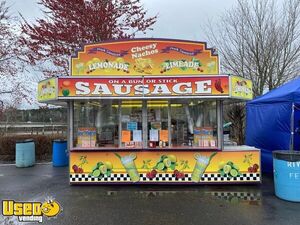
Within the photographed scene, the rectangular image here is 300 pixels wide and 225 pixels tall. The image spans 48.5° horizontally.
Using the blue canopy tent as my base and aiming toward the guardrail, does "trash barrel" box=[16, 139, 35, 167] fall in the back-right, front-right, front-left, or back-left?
front-left

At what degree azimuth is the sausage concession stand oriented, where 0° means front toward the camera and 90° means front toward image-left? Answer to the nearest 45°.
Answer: approximately 0°

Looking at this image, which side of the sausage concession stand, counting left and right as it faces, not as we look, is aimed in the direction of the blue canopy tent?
left

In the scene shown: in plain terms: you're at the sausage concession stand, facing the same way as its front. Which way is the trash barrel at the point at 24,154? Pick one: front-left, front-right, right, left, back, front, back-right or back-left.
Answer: back-right

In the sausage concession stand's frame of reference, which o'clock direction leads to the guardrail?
The guardrail is roughly at 5 o'clock from the sausage concession stand.

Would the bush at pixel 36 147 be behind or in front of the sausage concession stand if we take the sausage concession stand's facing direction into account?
behind

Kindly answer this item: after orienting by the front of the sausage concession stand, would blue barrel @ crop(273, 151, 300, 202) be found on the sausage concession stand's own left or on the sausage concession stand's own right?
on the sausage concession stand's own left
